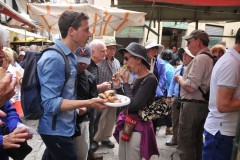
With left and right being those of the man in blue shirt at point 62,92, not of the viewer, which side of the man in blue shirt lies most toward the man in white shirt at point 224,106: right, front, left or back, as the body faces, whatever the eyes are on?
front

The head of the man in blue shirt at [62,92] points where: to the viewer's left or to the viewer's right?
to the viewer's right

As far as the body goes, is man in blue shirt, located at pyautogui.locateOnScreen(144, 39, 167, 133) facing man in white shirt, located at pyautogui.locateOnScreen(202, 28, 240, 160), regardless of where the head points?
no

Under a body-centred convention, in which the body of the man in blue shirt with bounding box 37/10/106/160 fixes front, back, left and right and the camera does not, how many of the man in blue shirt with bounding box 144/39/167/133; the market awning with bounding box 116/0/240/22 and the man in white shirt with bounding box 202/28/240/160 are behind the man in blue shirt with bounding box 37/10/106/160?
0

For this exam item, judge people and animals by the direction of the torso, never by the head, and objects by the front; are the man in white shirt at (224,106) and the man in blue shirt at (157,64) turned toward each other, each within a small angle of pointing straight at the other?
no

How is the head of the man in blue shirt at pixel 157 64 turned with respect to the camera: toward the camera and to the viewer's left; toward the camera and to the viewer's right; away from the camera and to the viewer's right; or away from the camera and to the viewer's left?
toward the camera and to the viewer's left

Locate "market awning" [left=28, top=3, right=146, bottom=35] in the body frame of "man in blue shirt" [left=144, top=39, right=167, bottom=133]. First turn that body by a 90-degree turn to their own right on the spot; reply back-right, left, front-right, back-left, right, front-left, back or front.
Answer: front

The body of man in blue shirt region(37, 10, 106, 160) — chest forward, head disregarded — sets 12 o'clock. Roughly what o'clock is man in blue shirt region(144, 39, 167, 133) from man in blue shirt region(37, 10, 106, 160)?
man in blue shirt region(144, 39, 167, 133) is roughly at 10 o'clock from man in blue shirt region(37, 10, 106, 160).

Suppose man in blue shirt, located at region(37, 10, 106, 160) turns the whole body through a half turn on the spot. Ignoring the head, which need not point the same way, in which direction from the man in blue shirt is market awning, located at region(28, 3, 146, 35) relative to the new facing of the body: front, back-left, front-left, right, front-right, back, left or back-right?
right

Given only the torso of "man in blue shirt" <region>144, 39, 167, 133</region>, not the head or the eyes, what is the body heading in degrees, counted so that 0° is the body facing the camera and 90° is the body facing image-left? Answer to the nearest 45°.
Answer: approximately 45°

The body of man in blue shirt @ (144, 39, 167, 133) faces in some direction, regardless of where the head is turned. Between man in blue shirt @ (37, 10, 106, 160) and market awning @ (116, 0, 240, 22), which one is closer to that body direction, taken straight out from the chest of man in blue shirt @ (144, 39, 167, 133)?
the man in blue shirt

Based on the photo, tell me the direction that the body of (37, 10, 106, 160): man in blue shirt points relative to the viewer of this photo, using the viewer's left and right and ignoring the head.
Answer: facing to the right of the viewer
